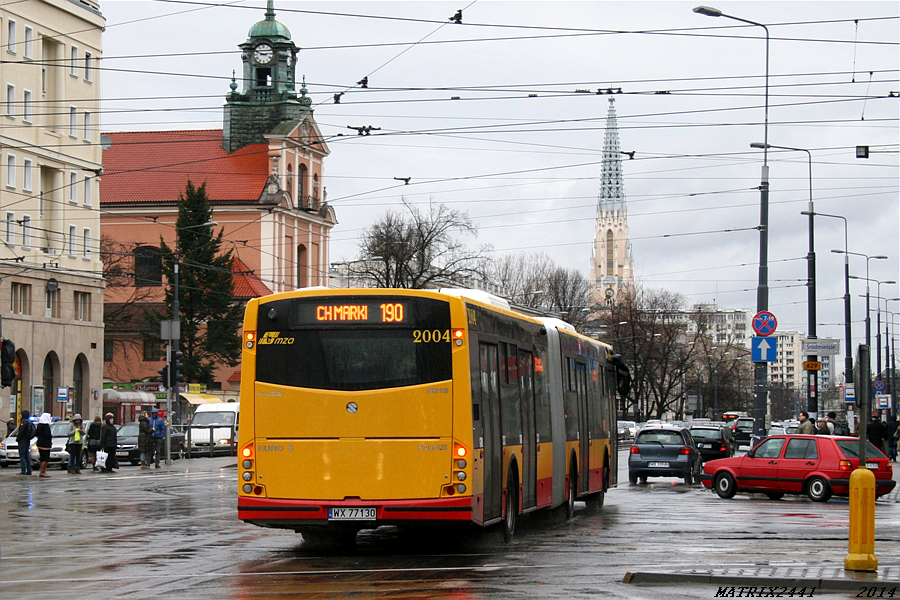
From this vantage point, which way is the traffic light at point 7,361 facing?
to the viewer's right

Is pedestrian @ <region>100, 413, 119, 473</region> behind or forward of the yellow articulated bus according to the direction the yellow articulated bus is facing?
forward

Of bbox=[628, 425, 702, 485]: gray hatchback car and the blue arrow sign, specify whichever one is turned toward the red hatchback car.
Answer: the blue arrow sign

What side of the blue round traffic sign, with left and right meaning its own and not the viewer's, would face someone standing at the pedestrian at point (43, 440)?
right

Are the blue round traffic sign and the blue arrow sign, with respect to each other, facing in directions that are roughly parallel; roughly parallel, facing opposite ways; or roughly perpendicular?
roughly parallel

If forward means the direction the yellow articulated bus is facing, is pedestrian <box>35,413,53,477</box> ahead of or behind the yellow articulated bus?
ahead

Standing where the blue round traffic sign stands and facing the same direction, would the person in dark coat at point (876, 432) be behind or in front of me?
behind

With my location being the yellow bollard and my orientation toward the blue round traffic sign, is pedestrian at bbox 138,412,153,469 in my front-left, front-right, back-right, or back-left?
front-left

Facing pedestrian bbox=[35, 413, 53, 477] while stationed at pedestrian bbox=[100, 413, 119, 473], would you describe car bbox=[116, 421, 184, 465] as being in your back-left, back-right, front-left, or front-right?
back-right

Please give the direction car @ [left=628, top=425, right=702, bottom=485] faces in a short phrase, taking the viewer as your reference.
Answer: facing away from the viewer

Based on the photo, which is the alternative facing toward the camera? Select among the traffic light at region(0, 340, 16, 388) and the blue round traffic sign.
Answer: the blue round traffic sign

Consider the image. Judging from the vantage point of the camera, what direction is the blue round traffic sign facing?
facing the viewer
